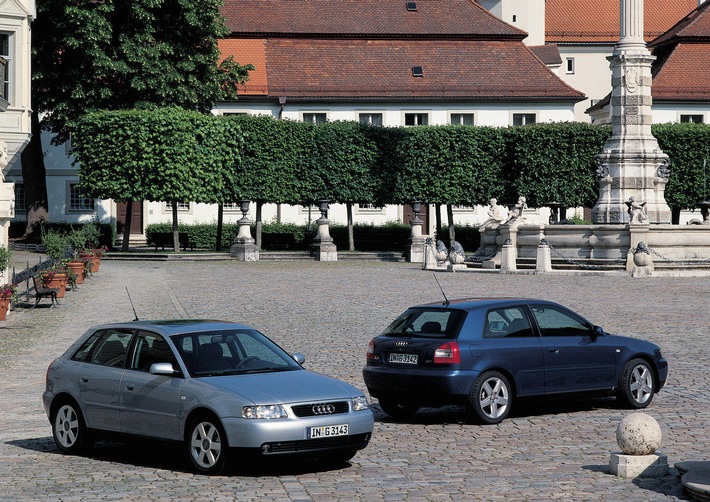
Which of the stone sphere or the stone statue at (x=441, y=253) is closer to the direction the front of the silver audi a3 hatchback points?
the stone sphere

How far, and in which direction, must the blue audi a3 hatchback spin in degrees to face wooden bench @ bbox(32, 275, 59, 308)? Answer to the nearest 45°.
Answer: approximately 90° to its left

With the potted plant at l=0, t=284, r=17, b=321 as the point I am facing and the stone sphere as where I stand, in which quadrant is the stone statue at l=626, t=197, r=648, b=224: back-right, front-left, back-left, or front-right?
front-right

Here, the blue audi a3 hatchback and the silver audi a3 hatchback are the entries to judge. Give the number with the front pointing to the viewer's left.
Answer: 0

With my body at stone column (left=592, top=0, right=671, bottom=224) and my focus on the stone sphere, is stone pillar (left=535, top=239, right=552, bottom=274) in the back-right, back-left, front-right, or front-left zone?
front-right

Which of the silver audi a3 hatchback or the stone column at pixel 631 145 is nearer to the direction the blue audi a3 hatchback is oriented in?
the stone column

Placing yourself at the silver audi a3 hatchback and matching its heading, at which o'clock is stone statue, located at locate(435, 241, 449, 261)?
The stone statue is roughly at 8 o'clock from the silver audi a3 hatchback.

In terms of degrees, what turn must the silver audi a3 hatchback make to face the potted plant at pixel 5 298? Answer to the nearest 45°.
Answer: approximately 135° to its left

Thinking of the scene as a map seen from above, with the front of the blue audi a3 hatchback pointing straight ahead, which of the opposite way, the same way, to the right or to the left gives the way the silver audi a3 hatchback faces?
to the right

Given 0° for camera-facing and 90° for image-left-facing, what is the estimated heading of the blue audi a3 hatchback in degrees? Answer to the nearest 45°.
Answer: approximately 225°

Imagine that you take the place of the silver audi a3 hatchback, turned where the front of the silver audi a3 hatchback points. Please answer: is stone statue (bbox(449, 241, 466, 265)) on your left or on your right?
on your left

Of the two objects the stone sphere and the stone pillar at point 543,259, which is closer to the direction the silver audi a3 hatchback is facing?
the stone sphere

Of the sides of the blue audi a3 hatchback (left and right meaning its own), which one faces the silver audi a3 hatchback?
back

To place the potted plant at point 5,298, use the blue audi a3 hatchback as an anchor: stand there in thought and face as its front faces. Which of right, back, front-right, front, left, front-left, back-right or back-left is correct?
left

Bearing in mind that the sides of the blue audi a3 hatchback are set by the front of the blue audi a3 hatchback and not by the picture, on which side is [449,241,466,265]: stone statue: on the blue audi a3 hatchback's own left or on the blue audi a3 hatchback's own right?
on the blue audi a3 hatchback's own left

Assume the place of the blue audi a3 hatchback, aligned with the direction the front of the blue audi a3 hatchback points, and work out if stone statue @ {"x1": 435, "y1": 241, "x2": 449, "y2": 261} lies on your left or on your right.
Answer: on your left
